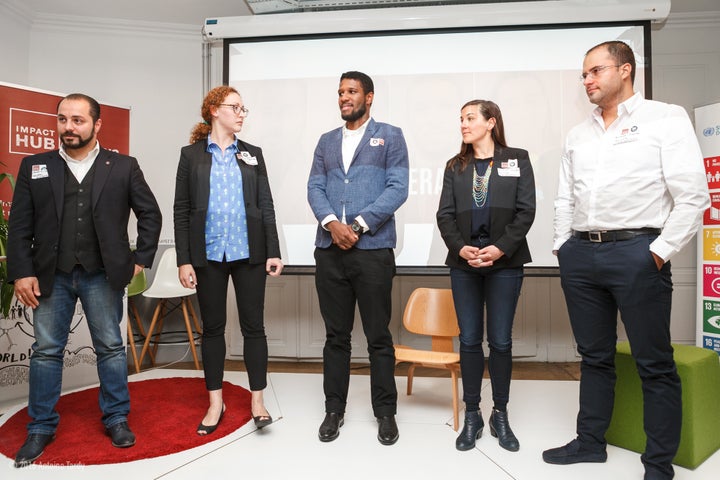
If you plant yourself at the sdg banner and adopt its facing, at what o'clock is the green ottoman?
The green ottoman is roughly at 12 o'clock from the sdg banner.

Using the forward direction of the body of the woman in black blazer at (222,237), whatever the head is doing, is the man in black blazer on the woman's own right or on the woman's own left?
on the woman's own right

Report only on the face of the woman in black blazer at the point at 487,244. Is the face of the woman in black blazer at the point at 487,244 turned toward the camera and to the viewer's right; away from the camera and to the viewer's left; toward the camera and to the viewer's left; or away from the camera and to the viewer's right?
toward the camera and to the viewer's left

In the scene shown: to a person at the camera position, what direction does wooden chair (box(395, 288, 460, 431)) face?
facing the viewer and to the left of the viewer

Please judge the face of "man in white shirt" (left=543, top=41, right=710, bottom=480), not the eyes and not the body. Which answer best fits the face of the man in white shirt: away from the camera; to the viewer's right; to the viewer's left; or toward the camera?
to the viewer's left

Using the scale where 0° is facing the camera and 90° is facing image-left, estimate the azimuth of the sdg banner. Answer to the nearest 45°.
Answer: approximately 0°

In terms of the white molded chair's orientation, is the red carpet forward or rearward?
forward

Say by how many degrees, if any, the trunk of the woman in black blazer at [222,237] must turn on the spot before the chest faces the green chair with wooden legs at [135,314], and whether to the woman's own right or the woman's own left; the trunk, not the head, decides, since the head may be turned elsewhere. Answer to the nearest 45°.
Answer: approximately 180°

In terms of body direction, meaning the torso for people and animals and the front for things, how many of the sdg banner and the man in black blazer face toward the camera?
2
